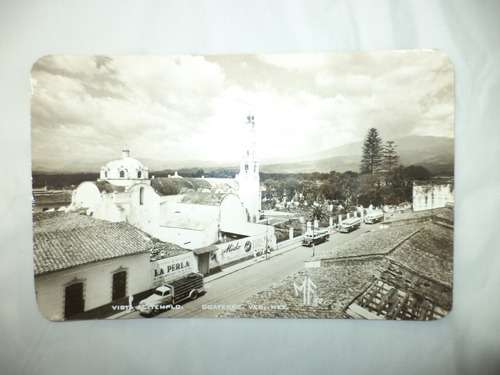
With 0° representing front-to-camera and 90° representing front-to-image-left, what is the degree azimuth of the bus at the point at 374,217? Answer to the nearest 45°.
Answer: approximately 45°
